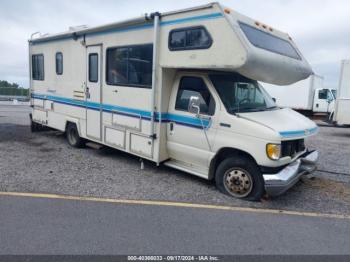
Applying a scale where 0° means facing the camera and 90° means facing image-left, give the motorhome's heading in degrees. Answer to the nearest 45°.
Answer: approximately 315°
